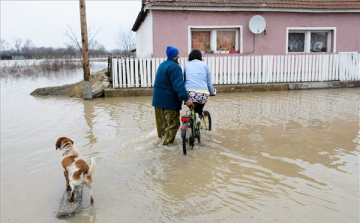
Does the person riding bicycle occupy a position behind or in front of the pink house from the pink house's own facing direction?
in front

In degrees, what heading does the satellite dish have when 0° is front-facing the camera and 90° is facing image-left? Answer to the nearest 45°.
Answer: approximately 0°

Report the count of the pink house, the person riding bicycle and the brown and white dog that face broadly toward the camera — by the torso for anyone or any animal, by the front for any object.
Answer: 1

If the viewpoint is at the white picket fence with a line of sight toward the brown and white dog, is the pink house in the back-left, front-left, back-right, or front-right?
back-right

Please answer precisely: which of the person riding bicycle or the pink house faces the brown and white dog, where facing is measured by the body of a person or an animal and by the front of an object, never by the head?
the pink house

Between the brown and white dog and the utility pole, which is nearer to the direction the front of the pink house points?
the brown and white dog

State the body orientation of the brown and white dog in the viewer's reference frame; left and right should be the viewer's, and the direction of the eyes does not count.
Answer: facing away from the viewer and to the left of the viewer

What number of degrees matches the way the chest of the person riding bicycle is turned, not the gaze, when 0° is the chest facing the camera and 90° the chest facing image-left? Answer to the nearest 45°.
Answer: approximately 180°

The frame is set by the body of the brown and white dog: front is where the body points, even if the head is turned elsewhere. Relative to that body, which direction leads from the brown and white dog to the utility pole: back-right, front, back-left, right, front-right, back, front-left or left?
front-right

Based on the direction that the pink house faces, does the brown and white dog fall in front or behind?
in front

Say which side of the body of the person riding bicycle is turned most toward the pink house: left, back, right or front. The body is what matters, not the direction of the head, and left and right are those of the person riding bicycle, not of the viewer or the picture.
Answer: front

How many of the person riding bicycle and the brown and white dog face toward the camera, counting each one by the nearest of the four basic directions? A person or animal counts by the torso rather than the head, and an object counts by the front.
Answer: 0
